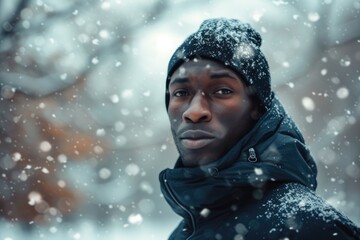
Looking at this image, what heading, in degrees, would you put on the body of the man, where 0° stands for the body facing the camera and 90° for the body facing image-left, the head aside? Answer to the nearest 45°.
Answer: approximately 45°
